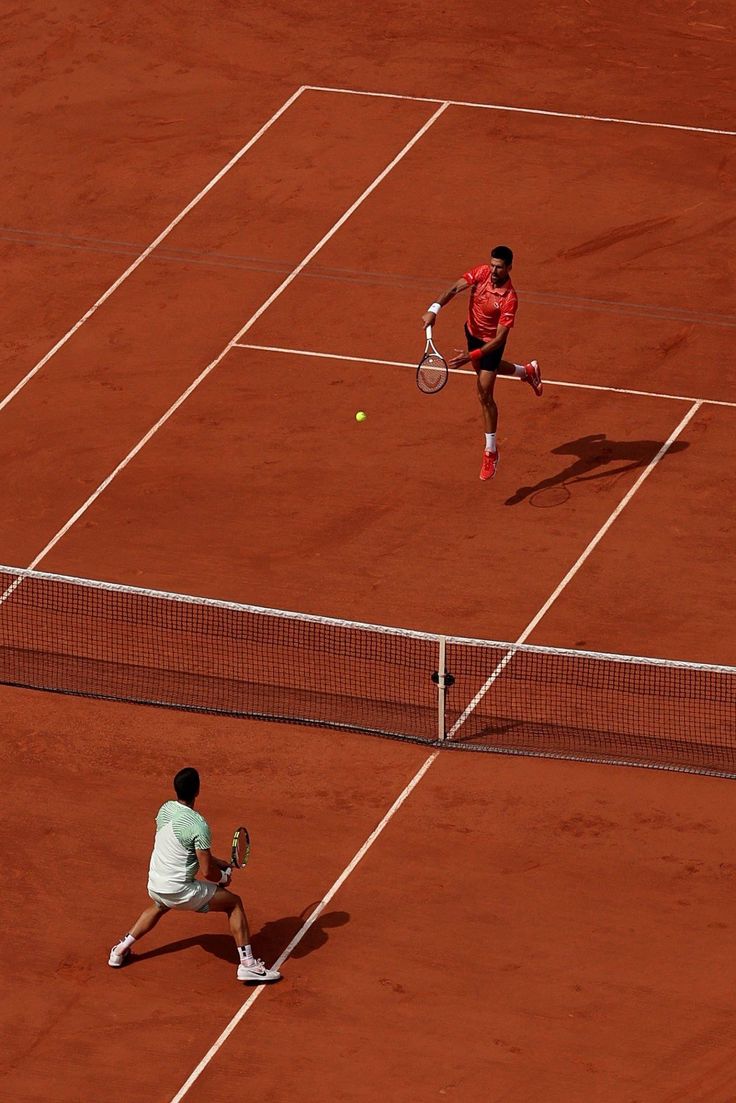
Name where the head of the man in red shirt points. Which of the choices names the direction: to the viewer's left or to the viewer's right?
to the viewer's left

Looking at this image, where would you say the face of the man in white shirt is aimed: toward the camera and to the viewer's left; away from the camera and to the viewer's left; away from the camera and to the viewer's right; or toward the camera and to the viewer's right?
away from the camera and to the viewer's right

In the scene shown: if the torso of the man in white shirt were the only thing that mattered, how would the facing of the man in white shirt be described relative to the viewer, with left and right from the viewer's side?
facing away from the viewer and to the right of the viewer
